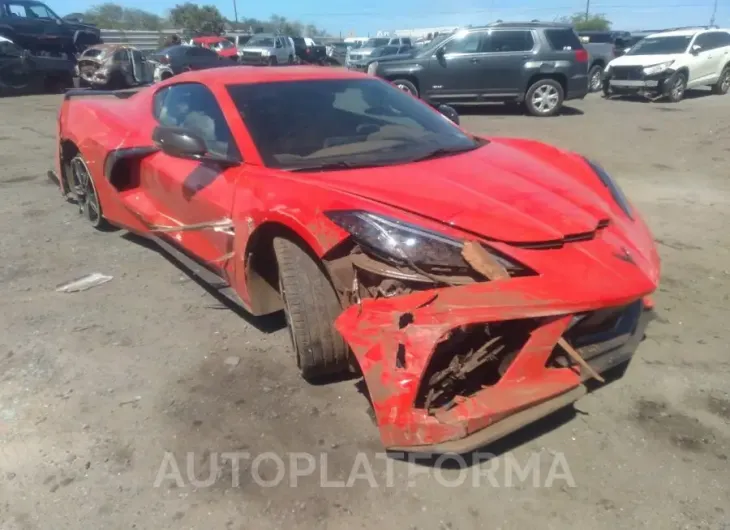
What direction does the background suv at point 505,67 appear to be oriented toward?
to the viewer's left

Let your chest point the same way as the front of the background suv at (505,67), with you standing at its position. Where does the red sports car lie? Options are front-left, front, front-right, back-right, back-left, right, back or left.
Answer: left

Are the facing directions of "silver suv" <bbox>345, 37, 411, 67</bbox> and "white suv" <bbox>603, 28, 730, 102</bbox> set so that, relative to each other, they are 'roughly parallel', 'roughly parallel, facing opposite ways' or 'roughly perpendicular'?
roughly parallel

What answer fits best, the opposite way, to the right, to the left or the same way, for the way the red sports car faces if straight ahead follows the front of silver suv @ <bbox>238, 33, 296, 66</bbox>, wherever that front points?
to the left

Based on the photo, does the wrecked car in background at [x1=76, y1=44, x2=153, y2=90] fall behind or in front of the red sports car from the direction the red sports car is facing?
behind

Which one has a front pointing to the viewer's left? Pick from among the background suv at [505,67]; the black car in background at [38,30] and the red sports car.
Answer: the background suv

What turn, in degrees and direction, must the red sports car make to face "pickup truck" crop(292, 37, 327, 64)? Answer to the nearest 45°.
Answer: approximately 135° to its left

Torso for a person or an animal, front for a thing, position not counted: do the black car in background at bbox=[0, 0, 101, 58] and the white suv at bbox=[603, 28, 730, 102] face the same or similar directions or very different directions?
very different directions

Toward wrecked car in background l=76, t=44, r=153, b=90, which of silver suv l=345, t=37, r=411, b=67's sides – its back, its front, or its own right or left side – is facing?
front

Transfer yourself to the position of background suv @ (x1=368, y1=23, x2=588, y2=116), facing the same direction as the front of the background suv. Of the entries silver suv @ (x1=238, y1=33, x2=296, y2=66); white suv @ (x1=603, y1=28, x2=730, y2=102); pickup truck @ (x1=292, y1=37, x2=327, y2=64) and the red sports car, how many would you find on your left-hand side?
1

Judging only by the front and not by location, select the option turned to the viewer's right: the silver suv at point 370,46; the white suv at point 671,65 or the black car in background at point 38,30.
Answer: the black car in background

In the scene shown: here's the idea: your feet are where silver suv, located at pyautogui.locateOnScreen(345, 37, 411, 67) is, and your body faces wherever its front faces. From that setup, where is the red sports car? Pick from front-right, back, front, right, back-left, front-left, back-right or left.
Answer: front-left

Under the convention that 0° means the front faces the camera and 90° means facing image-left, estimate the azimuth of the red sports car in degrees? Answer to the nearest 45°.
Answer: approximately 315°

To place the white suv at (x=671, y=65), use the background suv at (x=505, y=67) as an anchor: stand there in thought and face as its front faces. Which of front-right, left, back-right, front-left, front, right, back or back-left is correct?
back-right

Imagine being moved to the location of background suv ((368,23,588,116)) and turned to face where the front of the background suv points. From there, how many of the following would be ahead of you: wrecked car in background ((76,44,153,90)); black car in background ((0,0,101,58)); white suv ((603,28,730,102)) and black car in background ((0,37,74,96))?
3

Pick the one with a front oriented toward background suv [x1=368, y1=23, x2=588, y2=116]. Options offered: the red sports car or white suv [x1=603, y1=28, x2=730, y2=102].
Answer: the white suv

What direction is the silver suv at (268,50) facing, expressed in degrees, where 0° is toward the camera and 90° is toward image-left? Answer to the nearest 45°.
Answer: approximately 45°

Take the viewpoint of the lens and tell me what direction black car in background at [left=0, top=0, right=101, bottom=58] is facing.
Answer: facing to the right of the viewer
